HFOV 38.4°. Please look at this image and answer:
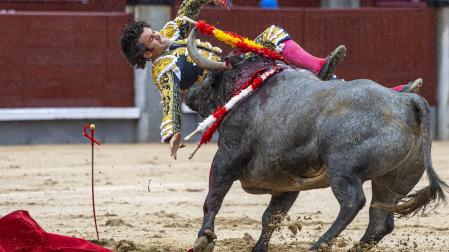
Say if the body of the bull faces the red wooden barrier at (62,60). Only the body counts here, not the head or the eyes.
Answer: no

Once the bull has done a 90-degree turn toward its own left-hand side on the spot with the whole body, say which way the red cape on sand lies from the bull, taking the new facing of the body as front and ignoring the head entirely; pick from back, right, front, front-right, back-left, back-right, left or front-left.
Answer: right

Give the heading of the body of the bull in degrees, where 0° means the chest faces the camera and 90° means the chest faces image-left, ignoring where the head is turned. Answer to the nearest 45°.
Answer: approximately 90°
